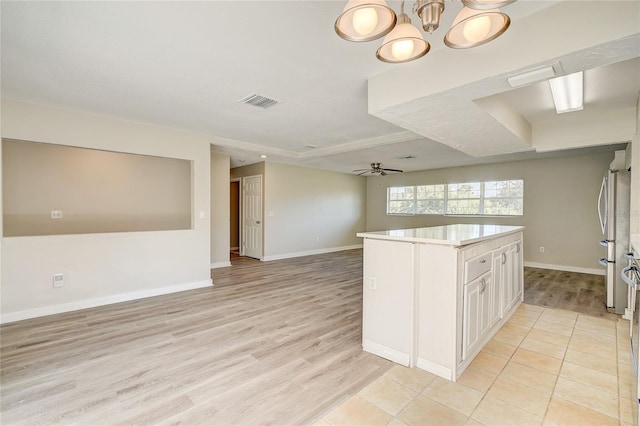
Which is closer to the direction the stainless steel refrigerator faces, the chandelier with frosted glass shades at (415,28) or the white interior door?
the white interior door

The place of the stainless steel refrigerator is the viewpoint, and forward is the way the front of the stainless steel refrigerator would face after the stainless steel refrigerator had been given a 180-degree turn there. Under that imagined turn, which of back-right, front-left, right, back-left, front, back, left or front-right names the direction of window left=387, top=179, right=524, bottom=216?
back-left

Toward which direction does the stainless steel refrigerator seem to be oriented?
to the viewer's left

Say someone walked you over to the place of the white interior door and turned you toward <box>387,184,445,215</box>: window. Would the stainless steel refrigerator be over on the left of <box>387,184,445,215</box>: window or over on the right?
right

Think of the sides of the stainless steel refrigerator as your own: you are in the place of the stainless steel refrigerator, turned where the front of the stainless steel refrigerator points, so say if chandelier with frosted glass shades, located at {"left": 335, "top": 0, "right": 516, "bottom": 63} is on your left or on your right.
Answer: on your left

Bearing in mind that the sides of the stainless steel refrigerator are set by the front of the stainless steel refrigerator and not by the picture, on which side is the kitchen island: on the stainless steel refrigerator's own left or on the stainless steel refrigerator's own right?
on the stainless steel refrigerator's own left

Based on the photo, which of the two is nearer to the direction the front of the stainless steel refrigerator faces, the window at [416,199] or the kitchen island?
the window

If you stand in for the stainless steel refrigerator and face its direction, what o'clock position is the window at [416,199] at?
The window is roughly at 1 o'clock from the stainless steel refrigerator.

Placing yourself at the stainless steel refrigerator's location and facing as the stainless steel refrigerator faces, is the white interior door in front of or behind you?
in front
